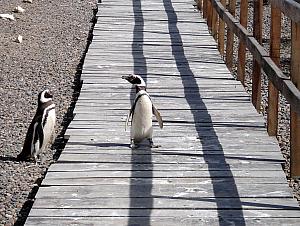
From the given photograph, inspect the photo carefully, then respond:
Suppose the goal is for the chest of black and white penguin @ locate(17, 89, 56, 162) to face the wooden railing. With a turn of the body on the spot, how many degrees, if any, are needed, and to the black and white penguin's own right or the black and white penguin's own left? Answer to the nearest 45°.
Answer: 0° — it already faces it

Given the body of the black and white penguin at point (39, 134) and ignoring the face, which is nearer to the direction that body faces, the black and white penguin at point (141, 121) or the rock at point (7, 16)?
the black and white penguin

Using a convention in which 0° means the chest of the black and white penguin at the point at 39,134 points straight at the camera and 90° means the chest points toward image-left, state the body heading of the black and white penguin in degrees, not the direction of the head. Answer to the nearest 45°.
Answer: approximately 270°

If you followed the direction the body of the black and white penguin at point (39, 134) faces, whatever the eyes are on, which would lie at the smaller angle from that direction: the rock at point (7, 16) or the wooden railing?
the wooden railing

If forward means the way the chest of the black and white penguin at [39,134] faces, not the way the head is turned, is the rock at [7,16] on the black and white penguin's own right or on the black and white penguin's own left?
on the black and white penguin's own left

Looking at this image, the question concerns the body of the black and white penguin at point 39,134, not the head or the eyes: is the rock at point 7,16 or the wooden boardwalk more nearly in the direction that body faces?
the wooden boardwalk
